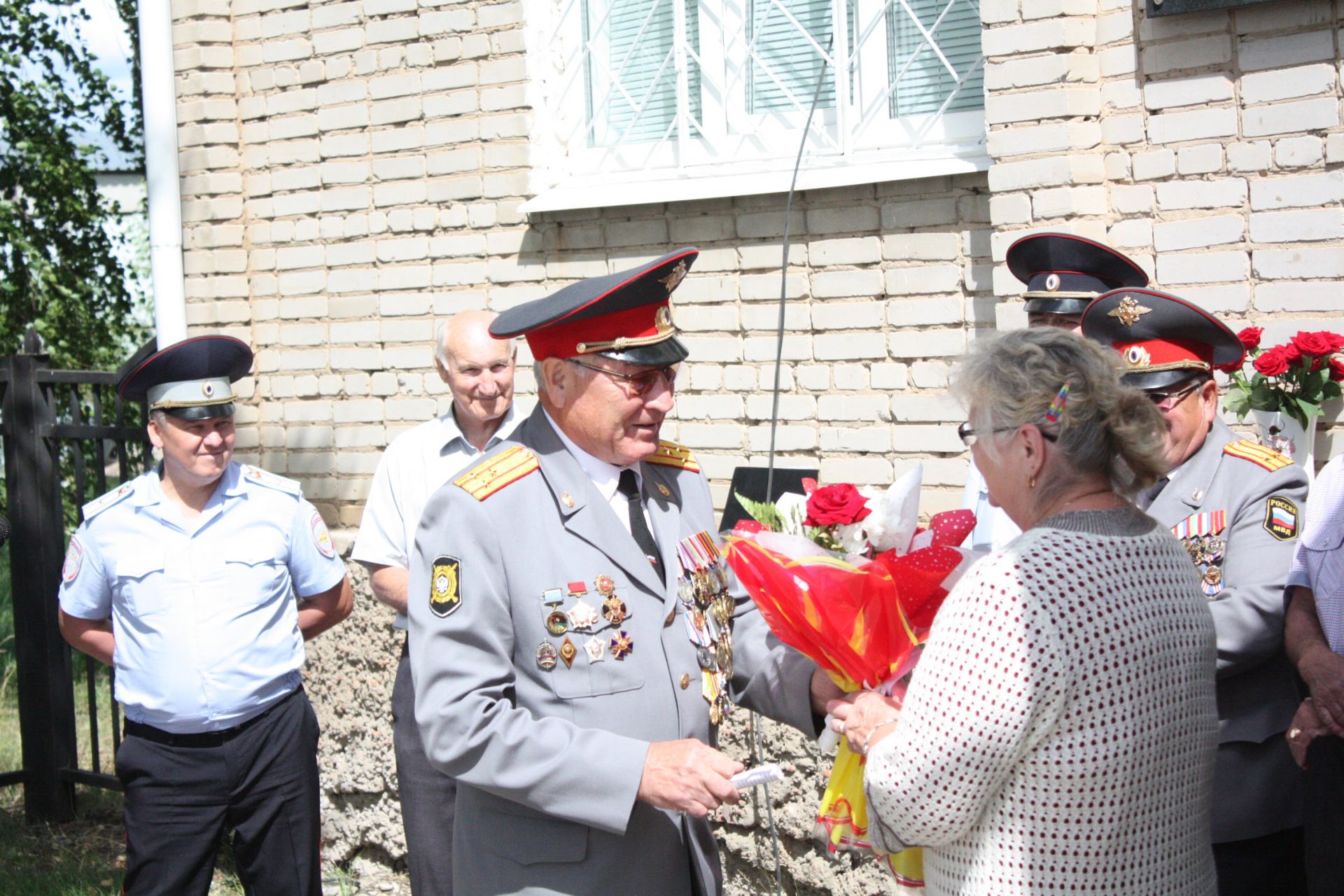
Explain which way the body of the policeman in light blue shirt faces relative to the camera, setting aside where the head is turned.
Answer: toward the camera

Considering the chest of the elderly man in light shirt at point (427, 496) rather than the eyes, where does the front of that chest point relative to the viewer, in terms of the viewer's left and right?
facing the viewer and to the right of the viewer

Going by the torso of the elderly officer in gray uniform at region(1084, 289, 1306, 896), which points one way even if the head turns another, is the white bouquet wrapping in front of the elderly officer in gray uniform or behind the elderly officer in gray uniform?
behind

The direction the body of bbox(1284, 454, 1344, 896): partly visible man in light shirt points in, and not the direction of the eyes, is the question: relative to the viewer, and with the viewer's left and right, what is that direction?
facing the viewer and to the left of the viewer

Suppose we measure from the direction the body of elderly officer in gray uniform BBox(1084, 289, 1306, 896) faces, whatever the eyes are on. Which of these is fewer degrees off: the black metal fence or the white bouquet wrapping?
the black metal fence

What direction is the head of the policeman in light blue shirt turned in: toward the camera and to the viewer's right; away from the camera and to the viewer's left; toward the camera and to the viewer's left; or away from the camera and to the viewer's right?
toward the camera and to the viewer's right

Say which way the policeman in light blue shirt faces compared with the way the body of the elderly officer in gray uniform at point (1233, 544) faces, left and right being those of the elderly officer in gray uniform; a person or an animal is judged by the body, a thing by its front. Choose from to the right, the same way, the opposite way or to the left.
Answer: to the left

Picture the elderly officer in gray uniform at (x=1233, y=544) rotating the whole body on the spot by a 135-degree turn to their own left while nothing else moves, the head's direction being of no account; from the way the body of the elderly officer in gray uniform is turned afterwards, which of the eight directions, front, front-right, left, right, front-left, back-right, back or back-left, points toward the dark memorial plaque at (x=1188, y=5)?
left

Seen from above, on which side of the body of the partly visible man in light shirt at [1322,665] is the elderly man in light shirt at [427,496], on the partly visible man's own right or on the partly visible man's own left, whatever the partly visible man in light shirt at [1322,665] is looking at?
on the partly visible man's own right
